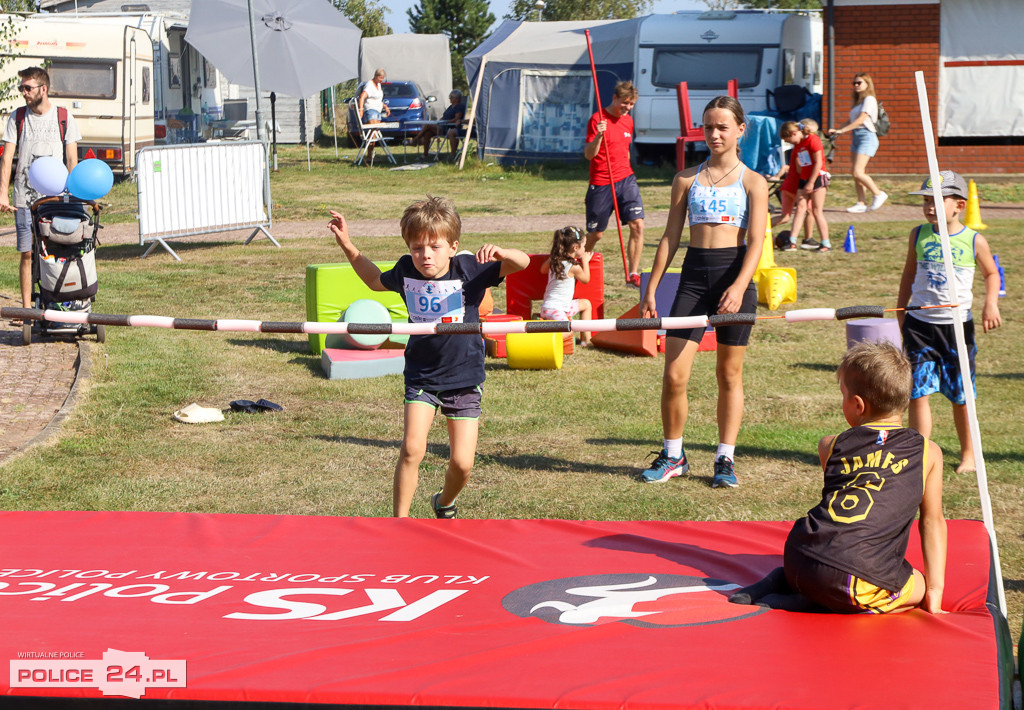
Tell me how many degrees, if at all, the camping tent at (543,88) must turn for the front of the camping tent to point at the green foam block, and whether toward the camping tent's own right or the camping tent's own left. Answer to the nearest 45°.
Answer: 0° — it already faces it

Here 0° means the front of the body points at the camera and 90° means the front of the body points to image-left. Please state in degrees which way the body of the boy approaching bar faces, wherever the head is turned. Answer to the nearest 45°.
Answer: approximately 0°

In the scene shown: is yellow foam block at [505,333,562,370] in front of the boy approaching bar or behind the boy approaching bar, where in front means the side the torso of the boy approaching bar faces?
behind

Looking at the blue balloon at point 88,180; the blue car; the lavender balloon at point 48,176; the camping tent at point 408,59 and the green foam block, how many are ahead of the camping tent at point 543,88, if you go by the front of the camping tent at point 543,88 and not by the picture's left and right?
3
